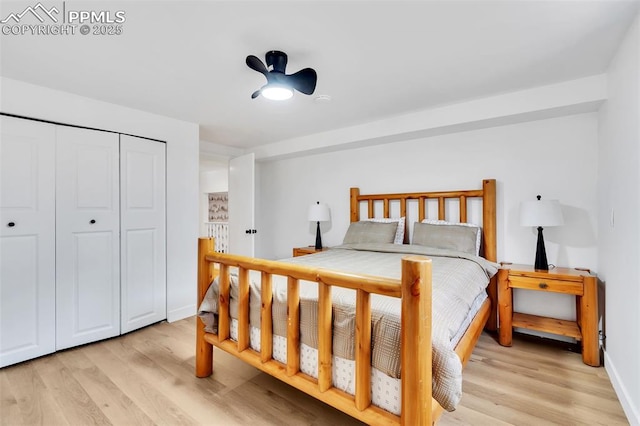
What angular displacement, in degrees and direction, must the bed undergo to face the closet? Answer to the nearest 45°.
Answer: approximately 45° to its right

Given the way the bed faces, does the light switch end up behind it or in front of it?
behind

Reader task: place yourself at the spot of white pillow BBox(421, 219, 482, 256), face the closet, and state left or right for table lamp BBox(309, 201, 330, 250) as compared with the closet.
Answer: right

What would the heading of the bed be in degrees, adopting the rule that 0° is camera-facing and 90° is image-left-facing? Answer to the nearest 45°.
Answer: approximately 45°

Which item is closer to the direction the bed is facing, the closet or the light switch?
the closet

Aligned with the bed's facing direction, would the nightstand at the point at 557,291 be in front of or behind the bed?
behind

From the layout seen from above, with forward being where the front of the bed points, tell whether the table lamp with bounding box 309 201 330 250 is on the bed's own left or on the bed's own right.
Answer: on the bed's own right

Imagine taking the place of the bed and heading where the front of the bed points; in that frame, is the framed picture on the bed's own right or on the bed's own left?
on the bed's own right
